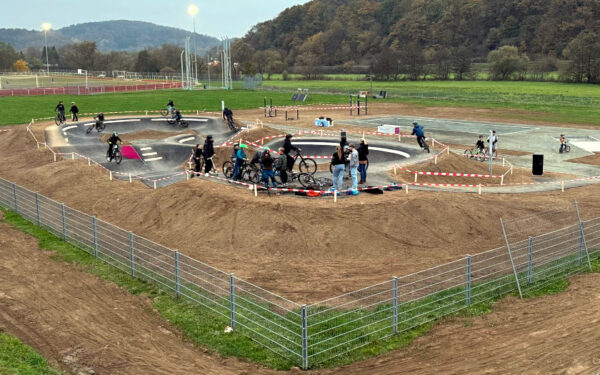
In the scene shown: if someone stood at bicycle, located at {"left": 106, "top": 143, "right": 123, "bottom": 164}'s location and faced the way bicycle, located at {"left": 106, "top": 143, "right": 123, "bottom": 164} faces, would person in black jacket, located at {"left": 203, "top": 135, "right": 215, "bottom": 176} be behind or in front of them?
in front

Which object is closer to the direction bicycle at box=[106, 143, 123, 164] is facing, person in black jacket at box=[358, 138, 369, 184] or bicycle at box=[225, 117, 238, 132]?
the person in black jacket

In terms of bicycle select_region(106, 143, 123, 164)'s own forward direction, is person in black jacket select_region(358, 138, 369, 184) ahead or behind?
ahead

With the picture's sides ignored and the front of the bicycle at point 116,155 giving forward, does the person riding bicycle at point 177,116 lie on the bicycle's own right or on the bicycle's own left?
on the bicycle's own left

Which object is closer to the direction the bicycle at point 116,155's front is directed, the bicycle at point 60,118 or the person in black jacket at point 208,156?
the person in black jacket

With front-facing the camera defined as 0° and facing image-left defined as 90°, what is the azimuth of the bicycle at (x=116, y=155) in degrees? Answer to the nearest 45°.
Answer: approximately 315°

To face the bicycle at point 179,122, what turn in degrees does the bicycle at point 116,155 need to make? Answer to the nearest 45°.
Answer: approximately 135° to its left

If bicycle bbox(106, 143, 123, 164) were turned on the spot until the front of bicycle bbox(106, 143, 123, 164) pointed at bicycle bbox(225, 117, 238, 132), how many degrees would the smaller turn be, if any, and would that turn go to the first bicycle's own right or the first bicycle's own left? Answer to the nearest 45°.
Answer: approximately 90° to the first bicycle's own left

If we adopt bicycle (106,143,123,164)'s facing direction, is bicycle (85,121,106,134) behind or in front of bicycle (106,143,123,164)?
behind
